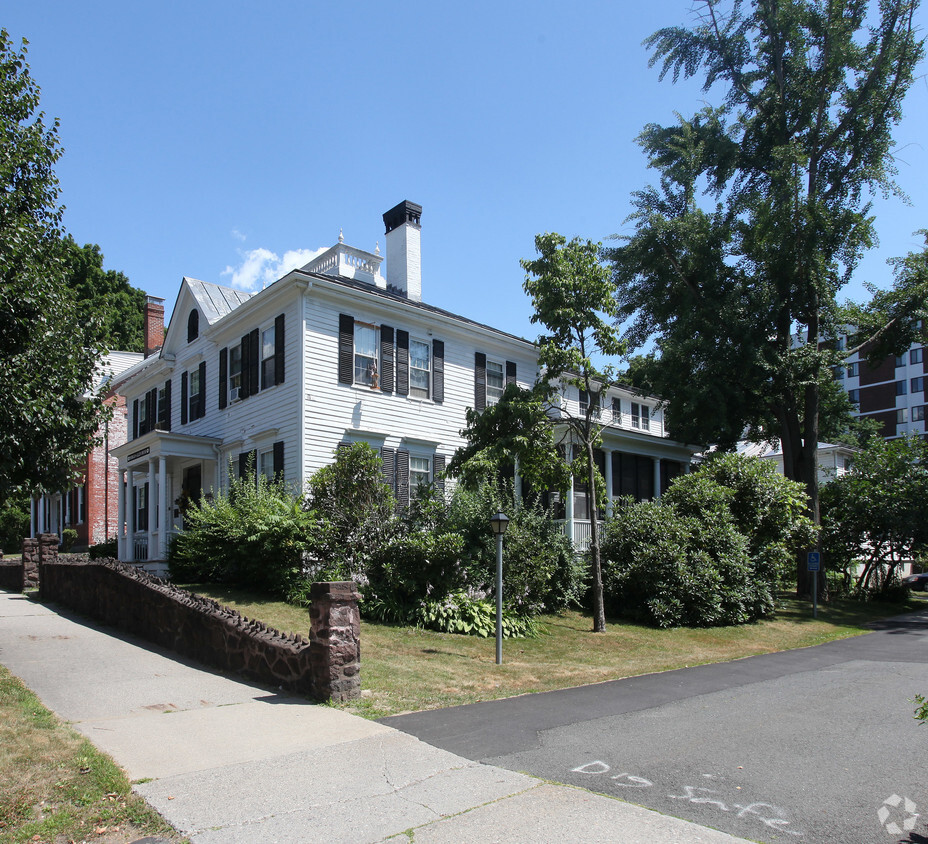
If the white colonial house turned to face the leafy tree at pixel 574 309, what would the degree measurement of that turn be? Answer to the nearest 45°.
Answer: approximately 90° to its left

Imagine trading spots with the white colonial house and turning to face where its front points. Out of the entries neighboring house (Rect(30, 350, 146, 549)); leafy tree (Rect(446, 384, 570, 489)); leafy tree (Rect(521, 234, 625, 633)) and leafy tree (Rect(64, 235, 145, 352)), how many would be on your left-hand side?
2

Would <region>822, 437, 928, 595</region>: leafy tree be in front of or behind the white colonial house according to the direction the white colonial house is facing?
behind

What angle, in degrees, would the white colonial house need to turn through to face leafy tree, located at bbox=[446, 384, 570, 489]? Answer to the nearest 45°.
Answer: approximately 90° to its left

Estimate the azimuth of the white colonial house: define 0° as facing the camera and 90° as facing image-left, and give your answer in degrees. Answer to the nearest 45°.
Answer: approximately 45°

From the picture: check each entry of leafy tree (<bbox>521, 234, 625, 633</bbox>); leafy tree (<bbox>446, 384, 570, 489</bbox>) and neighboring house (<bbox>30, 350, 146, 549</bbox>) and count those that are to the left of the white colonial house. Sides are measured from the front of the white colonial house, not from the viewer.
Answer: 2

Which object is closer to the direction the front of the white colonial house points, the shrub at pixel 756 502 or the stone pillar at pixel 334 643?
the stone pillar

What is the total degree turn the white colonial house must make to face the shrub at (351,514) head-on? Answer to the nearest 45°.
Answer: approximately 45° to its left

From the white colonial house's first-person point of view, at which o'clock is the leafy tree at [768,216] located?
The leafy tree is roughly at 7 o'clock from the white colonial house.
